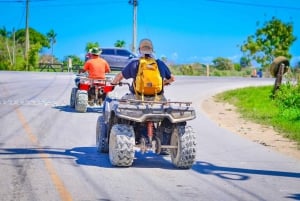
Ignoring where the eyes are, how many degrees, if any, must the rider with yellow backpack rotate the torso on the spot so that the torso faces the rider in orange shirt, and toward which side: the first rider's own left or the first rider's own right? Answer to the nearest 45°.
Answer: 0° — they already face them

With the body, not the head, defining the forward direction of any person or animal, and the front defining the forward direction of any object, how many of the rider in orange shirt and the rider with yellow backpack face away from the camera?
2

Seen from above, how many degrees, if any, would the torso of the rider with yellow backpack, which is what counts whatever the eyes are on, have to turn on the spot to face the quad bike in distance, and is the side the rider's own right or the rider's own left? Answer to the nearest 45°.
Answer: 0° — they already face it

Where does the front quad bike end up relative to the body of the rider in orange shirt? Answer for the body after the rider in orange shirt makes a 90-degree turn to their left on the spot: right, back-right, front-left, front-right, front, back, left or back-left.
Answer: left

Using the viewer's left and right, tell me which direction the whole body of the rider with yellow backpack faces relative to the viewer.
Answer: facing away from the viewer

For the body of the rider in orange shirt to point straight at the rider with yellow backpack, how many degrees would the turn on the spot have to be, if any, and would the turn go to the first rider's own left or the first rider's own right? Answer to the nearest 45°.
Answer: approximately 180°

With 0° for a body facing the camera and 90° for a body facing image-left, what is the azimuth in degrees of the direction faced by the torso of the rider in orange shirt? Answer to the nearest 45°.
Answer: approximately 180°
